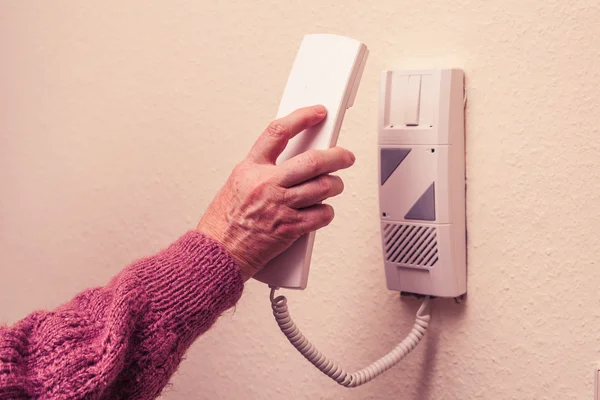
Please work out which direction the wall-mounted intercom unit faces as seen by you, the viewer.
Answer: facing the viewer and to the left of the viewer
